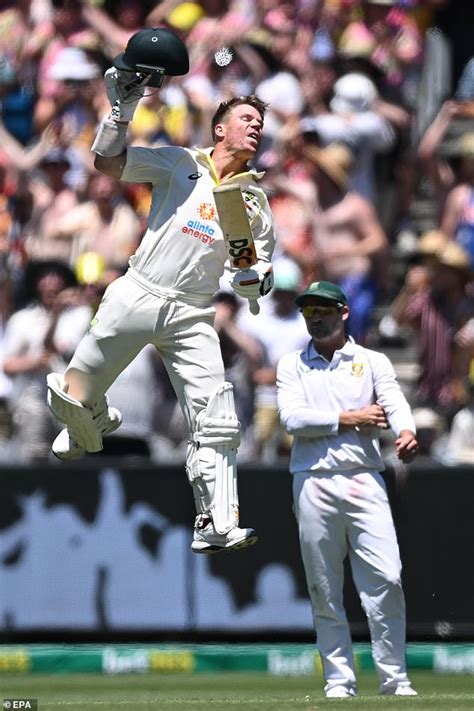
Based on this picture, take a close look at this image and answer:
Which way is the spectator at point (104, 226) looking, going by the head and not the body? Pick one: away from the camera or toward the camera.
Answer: toward the camera

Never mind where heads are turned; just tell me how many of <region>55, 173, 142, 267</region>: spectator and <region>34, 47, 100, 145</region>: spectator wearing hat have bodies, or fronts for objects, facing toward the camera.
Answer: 2

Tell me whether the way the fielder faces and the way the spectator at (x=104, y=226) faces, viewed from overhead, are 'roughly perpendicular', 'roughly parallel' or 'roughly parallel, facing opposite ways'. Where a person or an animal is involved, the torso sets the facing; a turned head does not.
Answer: roughly parallel

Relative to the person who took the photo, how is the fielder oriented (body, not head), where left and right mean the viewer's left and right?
facing the viewer

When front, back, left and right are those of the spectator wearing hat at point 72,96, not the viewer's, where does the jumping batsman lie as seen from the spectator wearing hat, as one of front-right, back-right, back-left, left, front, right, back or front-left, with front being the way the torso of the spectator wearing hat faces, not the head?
front

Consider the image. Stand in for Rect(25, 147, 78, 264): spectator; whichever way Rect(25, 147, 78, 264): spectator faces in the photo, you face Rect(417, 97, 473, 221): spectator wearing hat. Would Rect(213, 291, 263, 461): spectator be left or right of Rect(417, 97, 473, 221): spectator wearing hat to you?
right

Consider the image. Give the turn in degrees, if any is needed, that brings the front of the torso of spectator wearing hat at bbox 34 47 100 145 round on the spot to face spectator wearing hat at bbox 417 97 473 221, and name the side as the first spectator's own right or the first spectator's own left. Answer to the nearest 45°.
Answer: approximately 90° to the first spectator's own left

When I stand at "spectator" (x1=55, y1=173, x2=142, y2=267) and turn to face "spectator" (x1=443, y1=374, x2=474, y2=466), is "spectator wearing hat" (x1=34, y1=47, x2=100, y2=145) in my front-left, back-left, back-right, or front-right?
back-left

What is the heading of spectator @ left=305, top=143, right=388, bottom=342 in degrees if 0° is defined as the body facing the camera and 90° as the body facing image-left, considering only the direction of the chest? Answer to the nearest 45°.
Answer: approximately 45°

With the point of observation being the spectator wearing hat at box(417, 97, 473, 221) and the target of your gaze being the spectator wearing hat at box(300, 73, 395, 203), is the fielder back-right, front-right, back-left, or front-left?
front-left

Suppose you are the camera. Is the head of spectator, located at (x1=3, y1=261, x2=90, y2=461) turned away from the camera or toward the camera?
toward the camera

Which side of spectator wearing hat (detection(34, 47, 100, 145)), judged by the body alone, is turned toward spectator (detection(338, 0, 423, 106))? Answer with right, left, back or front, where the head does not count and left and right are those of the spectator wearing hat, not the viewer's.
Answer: left
